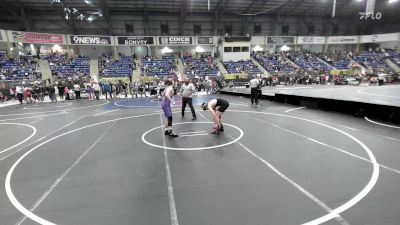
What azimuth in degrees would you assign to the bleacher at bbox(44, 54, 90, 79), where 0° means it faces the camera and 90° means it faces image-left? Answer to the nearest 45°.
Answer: approximately 0°

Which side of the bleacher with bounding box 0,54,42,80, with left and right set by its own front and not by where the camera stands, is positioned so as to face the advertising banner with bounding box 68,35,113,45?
left

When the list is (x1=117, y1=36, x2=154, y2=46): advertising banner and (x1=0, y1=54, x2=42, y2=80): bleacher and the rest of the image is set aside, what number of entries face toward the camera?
2

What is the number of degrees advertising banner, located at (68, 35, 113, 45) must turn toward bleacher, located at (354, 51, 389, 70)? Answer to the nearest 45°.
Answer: approximately 90° to its left

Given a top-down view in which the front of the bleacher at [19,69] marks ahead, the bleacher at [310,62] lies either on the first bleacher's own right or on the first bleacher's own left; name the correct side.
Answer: on the first bleacher's own left

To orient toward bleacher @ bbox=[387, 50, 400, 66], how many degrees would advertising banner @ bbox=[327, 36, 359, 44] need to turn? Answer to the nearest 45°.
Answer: approximately 90° to its left

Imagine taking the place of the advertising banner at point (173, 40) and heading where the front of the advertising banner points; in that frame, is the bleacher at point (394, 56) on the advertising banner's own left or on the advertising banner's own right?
on the advertising banner's own left

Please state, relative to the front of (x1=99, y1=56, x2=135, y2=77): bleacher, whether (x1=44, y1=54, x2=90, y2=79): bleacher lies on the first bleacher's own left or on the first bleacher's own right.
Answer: on the first bleacher's own right
